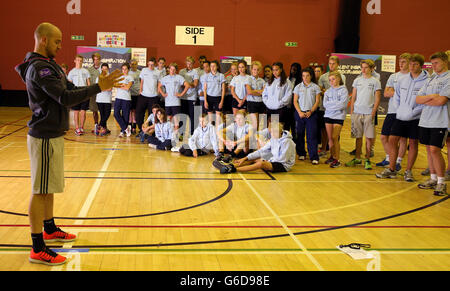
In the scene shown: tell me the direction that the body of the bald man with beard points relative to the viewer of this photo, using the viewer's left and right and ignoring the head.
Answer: facing to the right of the viewer

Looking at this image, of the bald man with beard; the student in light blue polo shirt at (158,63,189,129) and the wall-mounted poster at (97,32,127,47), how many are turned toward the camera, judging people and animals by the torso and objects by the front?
2

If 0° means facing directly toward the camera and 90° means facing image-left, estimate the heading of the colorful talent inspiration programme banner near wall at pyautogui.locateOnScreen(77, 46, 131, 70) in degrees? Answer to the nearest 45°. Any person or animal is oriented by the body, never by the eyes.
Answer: approximately 0°

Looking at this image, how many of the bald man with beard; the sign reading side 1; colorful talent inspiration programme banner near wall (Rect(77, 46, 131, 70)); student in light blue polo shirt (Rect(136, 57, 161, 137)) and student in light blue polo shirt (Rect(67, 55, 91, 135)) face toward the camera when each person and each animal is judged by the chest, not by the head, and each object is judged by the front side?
4

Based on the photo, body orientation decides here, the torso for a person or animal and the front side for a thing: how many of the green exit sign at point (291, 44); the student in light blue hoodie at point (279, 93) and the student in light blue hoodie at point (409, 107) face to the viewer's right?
0

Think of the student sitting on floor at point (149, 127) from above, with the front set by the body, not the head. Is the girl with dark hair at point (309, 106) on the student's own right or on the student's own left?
on the student's own left

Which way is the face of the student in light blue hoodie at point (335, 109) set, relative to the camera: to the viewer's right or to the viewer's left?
to the viewer's left

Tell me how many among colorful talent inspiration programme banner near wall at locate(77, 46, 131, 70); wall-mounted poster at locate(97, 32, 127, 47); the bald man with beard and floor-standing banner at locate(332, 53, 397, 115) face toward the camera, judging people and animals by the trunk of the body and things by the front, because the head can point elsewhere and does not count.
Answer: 3

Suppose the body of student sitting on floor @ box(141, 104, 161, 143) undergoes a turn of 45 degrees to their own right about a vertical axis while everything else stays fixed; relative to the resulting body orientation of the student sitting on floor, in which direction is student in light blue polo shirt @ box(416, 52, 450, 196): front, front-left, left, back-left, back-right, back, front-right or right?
back-left

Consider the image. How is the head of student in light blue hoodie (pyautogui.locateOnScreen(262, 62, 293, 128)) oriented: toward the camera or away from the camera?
toward the camera

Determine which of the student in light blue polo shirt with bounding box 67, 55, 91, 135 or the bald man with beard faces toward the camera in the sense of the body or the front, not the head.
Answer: the student in light blue polo shirt

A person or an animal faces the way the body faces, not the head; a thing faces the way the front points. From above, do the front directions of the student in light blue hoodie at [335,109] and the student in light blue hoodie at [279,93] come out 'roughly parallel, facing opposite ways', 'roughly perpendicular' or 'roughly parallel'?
roughly parallel

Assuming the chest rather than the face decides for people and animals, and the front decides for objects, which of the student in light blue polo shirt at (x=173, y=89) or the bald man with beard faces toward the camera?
the student in light blue polo shirt

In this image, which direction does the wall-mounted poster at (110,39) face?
toward the camera

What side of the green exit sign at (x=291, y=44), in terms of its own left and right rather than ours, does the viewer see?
front

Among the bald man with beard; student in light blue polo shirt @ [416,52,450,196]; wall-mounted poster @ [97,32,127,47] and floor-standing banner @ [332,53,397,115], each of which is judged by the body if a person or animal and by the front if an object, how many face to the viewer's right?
1

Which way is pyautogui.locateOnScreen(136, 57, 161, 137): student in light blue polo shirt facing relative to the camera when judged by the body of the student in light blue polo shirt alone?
toward the camera

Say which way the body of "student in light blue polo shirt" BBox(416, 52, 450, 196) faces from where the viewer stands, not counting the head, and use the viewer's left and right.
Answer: facing the viewer and to the left of the viewer
